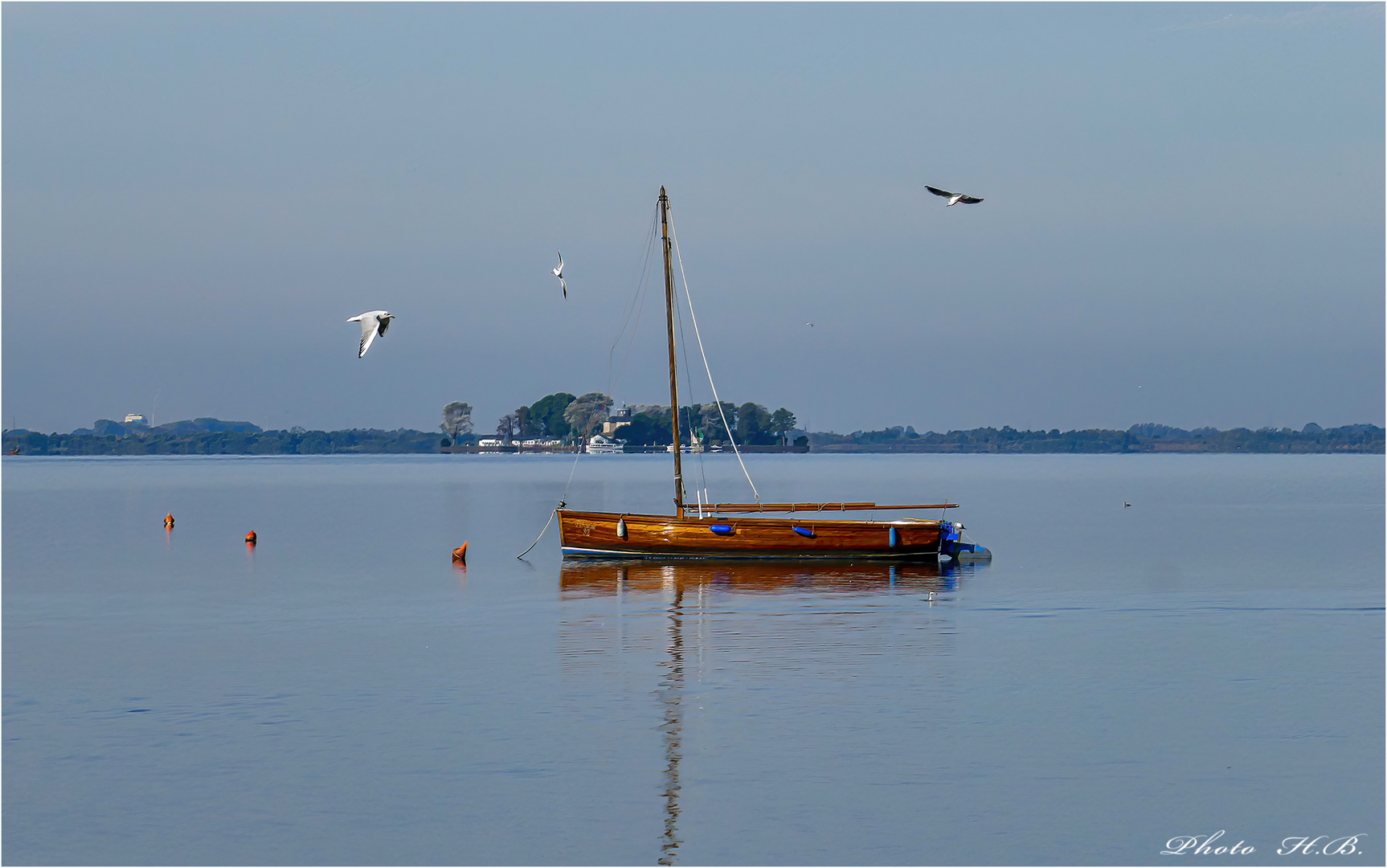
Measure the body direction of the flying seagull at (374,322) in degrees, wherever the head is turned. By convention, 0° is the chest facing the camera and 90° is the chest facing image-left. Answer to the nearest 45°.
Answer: approximately 270°
